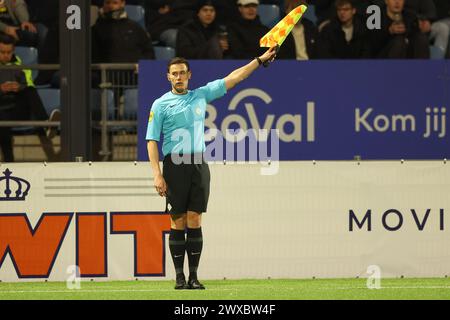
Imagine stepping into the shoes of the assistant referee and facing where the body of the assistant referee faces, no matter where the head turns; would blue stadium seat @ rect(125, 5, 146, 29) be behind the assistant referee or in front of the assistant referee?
behind

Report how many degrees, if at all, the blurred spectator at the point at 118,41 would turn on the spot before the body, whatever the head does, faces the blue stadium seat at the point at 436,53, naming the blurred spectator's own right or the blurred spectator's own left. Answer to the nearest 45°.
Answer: approximately 90° to the blurred spectator's own left

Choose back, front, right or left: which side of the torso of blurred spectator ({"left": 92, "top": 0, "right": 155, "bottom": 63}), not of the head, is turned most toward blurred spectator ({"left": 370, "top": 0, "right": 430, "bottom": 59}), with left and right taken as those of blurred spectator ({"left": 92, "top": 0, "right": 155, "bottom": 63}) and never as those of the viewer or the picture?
left
